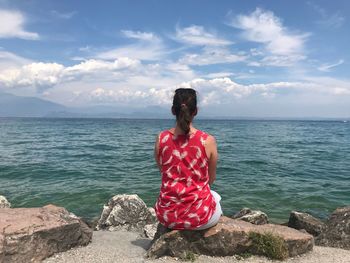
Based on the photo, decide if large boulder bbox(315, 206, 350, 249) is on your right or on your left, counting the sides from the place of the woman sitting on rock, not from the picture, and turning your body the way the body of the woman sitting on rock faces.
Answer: on your right

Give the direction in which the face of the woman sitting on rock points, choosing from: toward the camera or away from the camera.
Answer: away from the camera

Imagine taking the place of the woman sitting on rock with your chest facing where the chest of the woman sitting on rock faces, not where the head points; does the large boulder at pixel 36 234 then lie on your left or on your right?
on your left

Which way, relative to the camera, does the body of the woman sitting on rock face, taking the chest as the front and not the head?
away from the camera
